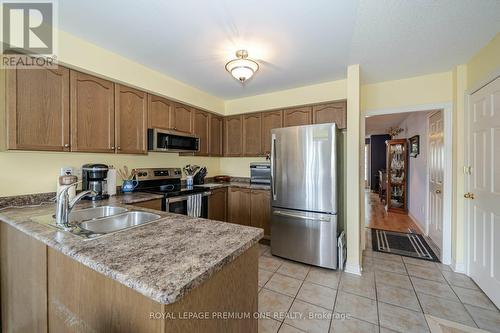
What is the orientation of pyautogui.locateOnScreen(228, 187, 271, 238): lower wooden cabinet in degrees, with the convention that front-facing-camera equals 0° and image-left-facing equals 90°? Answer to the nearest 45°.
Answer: approximately 45°

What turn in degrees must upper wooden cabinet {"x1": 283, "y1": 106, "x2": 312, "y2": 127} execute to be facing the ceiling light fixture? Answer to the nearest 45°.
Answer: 0° — it already faces it

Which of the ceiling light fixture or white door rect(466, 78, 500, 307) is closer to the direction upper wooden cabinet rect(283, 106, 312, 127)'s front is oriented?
the ceiling light fixture

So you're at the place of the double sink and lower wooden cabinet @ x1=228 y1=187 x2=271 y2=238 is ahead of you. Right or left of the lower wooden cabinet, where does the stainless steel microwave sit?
left

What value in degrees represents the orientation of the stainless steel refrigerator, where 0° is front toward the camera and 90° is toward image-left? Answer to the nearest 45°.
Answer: approximately 45°

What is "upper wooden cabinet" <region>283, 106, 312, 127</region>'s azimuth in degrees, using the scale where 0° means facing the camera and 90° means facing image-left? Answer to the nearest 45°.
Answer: approximately 45°

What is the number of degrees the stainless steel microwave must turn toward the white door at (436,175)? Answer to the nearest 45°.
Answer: approximately 45° to its left

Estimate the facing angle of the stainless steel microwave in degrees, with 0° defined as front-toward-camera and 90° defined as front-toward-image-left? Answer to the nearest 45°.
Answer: approximately 315°

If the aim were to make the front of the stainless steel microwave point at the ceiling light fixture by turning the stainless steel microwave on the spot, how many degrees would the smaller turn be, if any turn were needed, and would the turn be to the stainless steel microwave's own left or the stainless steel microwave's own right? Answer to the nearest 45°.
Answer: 0° — it already faces it

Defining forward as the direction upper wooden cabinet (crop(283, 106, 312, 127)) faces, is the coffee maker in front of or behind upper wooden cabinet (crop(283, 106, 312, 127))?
in front

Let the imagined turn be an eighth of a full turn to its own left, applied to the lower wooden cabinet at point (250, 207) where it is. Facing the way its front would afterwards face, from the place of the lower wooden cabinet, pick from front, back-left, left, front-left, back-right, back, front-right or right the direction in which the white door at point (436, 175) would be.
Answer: left

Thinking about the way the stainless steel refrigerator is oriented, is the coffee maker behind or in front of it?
in front
